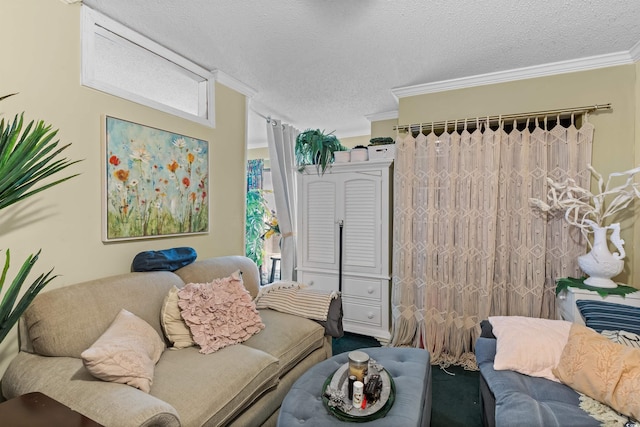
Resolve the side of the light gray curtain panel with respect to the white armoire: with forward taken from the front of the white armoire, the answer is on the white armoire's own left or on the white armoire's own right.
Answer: on the white armoire's own right

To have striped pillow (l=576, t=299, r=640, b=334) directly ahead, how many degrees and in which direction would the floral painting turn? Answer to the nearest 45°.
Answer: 0° — it already faces it

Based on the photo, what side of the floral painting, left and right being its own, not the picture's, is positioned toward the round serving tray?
front

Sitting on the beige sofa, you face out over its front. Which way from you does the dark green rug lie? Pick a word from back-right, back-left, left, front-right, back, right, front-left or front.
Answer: front-left

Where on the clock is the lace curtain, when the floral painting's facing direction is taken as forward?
The lace curtain is roughly at 11 o'clock from the floral painting.

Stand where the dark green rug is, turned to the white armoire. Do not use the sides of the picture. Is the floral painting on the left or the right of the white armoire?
left

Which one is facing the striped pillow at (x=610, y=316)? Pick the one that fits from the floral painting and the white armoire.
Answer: the floral painting

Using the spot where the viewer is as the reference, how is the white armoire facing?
facing the viewer and to the left of the viewer

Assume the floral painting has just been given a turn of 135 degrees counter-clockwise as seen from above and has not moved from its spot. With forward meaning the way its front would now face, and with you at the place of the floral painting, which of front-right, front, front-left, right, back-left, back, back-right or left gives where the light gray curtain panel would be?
front-right

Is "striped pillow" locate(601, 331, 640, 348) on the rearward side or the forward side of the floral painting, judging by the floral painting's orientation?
on the forward side

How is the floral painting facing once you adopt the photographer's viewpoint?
facing the viewer and to the right of the viewer

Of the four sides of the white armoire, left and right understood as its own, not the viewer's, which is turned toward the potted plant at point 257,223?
right

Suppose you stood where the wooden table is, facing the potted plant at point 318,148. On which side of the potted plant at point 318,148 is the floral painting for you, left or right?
left

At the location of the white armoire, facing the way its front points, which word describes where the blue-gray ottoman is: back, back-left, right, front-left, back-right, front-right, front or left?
front-left

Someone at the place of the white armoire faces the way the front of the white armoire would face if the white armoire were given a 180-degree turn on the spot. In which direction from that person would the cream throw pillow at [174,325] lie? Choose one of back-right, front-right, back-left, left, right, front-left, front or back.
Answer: back

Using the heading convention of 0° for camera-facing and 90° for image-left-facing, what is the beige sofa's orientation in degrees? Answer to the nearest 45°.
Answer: approximately 315°

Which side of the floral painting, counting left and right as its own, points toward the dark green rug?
front
